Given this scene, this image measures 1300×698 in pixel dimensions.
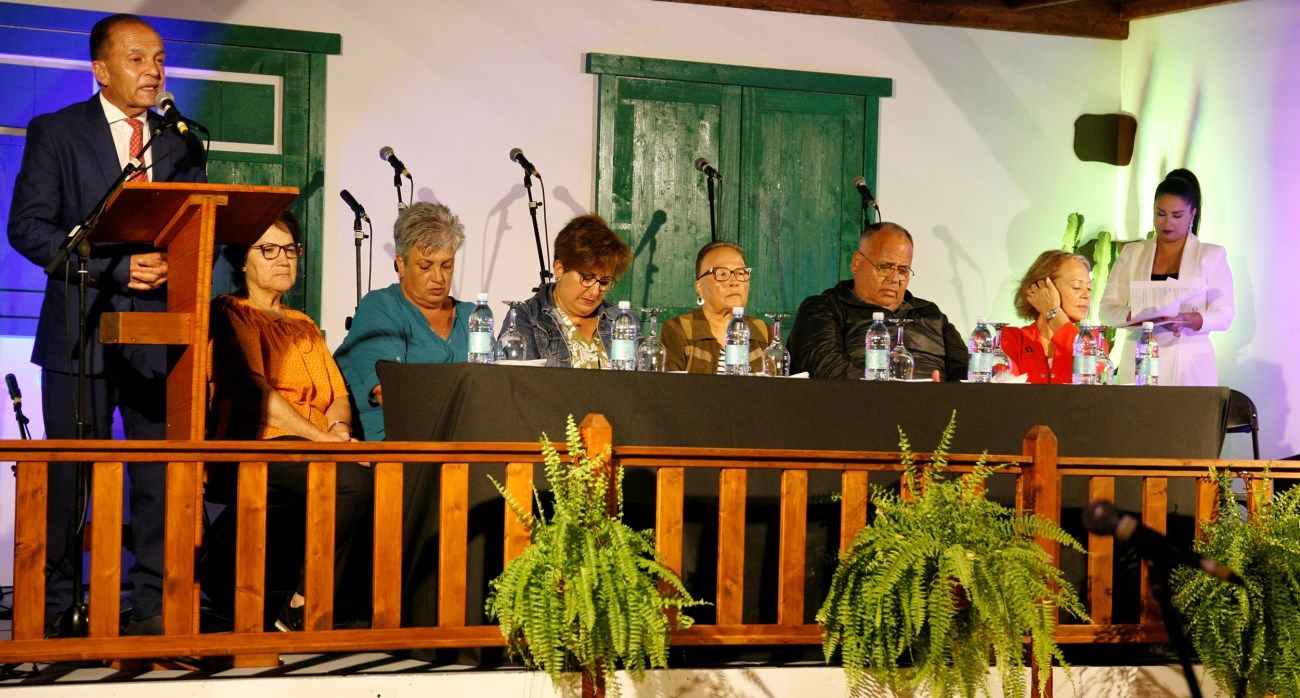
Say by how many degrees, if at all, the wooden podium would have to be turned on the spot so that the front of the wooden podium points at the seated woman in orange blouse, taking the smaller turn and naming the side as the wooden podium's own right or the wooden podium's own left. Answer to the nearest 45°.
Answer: approximately 135° to the wooden podium's own left

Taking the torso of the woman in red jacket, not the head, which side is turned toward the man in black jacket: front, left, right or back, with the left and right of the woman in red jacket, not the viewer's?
right

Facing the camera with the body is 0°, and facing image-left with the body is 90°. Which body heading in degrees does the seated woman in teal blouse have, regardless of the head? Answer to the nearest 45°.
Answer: approximately 315°

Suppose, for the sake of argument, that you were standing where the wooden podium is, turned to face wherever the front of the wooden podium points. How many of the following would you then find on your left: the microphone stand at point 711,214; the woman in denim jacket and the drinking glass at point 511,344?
3

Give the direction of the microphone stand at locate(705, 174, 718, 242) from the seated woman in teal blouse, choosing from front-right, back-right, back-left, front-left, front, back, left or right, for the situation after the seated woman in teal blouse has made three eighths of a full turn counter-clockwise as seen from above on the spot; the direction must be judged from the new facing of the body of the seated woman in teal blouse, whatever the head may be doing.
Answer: front-right

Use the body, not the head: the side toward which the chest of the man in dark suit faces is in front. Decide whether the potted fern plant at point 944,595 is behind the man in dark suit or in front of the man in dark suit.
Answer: in front

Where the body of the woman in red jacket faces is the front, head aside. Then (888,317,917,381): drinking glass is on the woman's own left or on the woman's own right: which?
on the woman's own right

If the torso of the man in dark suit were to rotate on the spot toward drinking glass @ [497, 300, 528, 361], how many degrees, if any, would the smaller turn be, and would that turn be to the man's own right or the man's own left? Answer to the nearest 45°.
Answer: approximately 45° to the man's own left

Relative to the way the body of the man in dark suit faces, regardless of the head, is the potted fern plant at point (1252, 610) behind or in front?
in front

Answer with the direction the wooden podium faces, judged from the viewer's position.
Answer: facing the viewer and to the right of the viewer

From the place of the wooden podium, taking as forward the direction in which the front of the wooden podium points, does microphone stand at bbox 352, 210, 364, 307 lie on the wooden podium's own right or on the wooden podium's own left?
on the wooden podium's own left

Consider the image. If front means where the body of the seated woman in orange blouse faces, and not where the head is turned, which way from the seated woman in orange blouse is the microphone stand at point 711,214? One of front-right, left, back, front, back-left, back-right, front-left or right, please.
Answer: left
